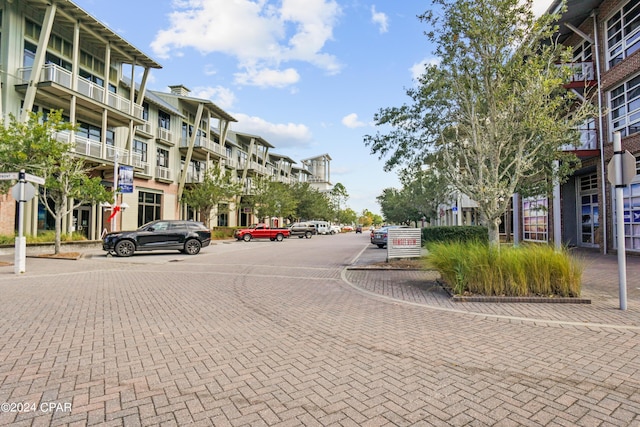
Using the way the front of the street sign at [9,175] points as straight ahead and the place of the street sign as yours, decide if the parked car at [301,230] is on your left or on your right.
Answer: on your left

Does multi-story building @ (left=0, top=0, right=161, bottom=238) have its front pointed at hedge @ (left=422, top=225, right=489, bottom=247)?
yes

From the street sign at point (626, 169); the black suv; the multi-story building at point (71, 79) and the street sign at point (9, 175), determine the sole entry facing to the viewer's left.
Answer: the black suv

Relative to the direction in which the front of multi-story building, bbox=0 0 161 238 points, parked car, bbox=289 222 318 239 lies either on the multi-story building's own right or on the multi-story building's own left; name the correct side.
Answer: on the multi-story building's own left

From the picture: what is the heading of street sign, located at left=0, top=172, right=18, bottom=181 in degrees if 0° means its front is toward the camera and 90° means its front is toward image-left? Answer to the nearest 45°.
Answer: approximately 0°

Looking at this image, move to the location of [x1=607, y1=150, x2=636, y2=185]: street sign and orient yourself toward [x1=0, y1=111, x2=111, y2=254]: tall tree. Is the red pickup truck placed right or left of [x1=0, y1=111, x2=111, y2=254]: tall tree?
right

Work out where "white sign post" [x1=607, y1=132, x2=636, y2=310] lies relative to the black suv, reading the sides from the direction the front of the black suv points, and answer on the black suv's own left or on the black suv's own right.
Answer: on the black suv's own left

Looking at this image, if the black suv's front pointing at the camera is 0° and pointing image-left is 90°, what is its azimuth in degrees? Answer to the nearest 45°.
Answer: approximately 90°

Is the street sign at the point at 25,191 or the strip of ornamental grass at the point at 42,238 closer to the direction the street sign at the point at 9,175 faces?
the street sign

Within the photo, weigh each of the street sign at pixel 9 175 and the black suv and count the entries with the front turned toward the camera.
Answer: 1

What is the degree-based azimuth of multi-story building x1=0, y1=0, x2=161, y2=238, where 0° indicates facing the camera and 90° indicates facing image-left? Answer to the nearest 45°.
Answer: approximately 315°

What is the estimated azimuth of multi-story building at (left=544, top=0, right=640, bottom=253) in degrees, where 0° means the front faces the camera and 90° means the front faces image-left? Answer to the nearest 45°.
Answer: approximately 45°

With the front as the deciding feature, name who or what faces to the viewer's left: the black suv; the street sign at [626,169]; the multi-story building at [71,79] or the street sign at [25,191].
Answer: the black suv
